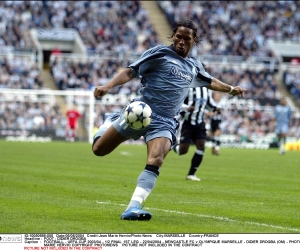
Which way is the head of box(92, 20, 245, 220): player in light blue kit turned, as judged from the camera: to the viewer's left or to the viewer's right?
to the viewer's left

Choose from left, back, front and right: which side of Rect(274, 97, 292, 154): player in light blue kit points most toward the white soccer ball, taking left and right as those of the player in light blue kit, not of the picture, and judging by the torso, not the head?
front

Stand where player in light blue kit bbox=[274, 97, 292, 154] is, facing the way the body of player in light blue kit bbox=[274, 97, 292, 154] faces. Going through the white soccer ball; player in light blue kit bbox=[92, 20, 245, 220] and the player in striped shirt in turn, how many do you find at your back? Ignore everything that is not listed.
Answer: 0

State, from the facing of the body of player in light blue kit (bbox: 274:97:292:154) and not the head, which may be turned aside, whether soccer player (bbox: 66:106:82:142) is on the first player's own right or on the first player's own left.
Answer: on the first player's own right

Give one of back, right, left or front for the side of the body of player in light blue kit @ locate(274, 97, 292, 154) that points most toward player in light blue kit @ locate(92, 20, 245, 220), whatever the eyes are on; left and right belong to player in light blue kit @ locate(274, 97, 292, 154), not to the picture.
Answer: front

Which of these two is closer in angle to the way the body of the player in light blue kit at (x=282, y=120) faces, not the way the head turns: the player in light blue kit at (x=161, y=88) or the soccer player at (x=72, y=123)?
the player in light blue kit

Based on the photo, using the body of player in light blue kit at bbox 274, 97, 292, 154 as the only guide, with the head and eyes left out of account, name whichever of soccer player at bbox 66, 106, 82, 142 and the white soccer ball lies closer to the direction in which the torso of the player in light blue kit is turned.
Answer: the white soccer ball
